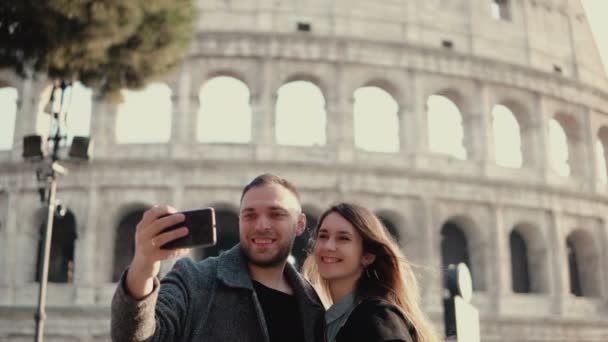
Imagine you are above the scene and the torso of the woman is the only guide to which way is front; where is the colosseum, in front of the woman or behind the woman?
behind

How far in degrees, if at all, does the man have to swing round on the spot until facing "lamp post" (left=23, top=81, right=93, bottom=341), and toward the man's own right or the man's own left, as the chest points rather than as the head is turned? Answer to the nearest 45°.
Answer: approximately 180°

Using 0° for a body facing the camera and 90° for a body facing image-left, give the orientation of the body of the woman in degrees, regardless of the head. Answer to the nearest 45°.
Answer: approximately 45°

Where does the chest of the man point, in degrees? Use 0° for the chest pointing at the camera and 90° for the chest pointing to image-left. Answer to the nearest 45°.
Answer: approximately 0°
